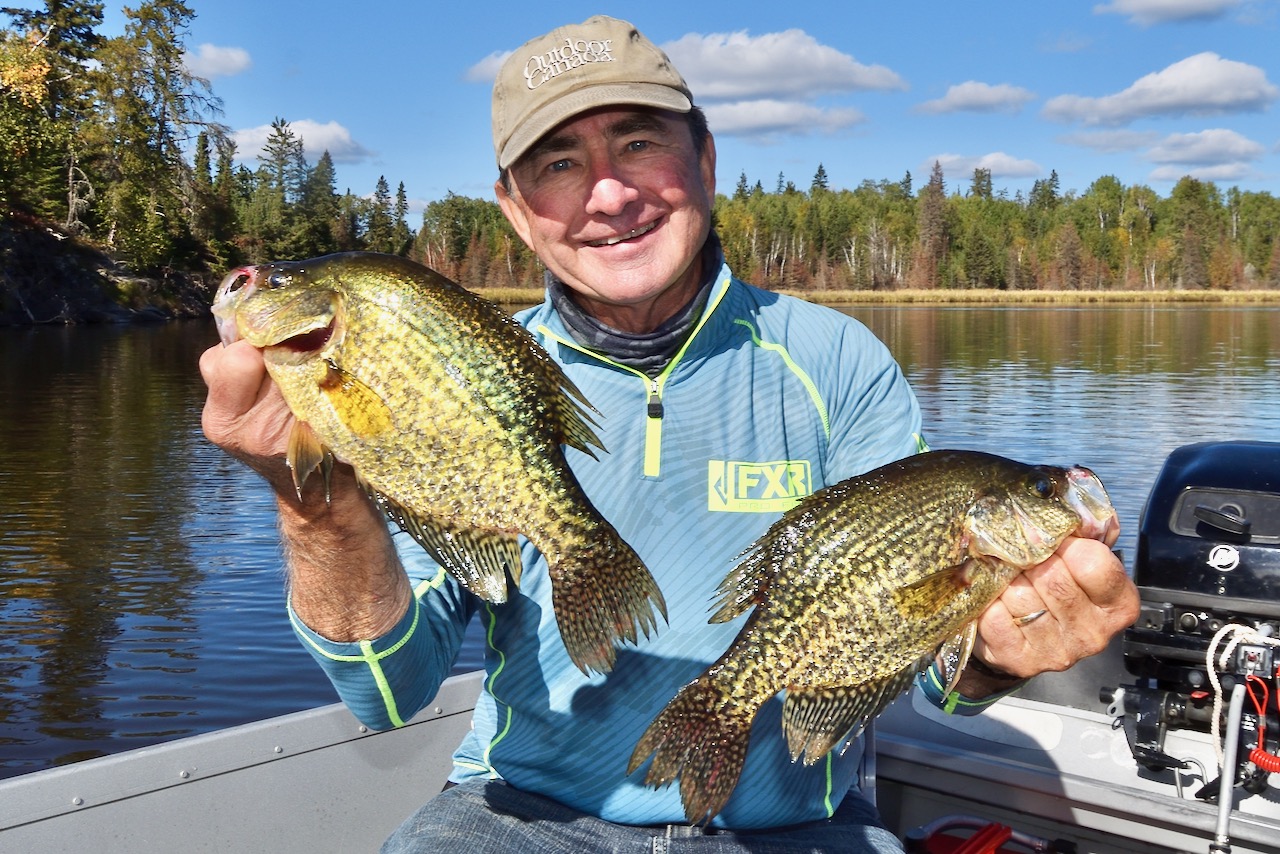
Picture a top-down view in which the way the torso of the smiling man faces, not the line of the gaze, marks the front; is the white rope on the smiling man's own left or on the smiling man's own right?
on the smiling man's own left

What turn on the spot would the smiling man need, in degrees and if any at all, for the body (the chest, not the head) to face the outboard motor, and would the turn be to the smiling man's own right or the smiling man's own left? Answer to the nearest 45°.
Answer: approximately 135° to the smiling man's own left

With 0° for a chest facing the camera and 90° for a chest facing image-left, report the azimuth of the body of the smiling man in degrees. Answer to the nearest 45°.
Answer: approximately 0°
